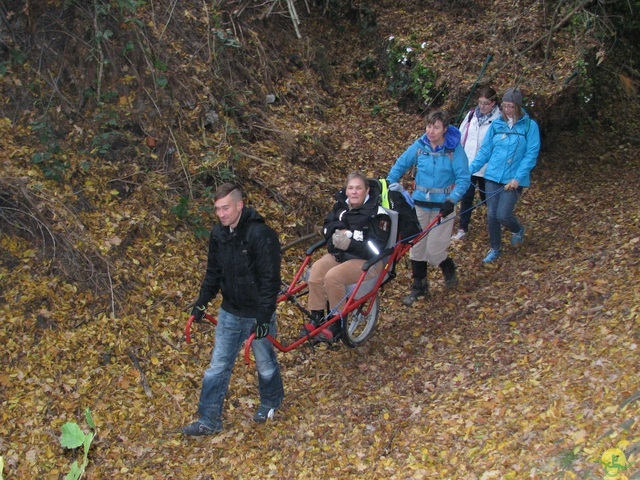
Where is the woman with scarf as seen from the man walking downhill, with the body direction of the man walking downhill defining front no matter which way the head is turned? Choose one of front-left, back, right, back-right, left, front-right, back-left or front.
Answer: back

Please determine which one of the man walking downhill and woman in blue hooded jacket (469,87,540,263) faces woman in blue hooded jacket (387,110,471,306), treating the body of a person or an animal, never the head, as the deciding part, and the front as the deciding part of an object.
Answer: woman in blue hooded jacket (469,87,540,263)

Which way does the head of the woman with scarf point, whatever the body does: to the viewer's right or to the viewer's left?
to the viewer's left

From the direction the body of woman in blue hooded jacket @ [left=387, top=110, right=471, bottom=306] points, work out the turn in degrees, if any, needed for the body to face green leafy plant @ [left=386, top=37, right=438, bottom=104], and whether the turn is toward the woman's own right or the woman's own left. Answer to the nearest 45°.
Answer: approximately 135° to the woman's own right

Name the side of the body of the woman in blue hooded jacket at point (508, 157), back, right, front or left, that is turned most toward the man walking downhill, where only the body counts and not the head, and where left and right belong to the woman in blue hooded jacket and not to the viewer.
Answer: front

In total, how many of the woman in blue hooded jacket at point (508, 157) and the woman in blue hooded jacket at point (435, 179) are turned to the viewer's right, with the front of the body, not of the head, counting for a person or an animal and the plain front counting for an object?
0

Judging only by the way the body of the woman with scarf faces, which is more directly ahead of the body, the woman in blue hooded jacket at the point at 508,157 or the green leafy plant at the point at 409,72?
the woman in blue hooded jacket

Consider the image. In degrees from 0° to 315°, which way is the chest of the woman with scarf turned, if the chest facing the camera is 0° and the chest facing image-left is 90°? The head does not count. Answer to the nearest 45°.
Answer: approximately 45°

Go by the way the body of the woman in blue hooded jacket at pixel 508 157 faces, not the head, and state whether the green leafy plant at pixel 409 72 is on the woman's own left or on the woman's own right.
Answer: on the woman's own right

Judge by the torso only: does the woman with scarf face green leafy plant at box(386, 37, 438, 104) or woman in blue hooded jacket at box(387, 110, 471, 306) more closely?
the woman in blue hooded jacket
